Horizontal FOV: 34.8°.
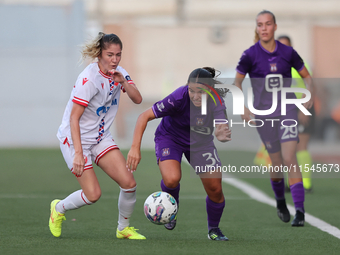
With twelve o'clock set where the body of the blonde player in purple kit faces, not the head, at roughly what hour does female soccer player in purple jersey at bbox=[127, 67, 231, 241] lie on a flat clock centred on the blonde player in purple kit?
The female soccer player in purple jersey is roughly at 1 o'clock from the blonde player in purple kit.

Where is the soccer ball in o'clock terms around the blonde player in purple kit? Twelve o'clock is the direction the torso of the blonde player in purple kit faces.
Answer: The soccer ball is roughly at 1 o'clock from the blonde player in purple kit.

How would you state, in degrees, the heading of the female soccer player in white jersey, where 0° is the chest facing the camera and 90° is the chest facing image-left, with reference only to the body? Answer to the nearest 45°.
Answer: approximately 315°

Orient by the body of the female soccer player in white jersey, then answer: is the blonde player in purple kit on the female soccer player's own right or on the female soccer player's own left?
on the female soccer player's own left

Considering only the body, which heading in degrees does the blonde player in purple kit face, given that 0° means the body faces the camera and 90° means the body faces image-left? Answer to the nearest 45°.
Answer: approximately 0°
